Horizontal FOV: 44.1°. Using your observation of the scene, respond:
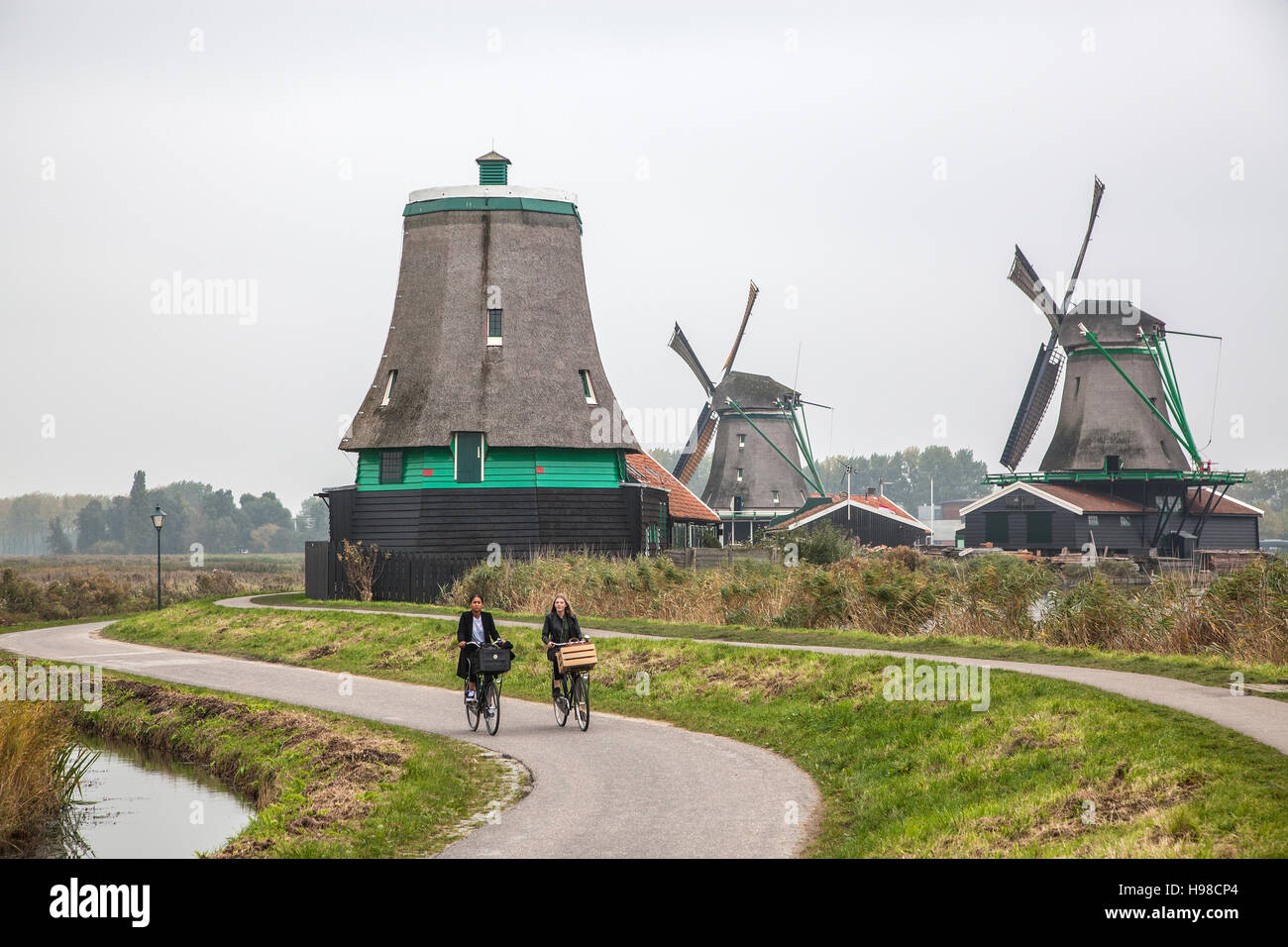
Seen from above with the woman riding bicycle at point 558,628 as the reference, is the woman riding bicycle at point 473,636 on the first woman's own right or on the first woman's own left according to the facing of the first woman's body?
on the first woman's own right

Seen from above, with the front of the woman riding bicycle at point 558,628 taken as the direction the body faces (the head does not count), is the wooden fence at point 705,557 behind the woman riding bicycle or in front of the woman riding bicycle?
behind

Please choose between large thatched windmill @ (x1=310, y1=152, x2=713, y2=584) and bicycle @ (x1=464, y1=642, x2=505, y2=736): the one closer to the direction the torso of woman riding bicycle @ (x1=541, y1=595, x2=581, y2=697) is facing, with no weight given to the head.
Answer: the bicycle

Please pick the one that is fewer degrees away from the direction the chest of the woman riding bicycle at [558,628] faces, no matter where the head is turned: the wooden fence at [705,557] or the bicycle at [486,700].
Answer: the bicycle

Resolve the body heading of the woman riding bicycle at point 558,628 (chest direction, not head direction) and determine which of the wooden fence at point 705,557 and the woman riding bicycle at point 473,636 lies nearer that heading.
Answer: the woman riding bicycle

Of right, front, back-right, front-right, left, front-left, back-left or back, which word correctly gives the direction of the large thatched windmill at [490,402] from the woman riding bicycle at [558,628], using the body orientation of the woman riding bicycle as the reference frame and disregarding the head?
back

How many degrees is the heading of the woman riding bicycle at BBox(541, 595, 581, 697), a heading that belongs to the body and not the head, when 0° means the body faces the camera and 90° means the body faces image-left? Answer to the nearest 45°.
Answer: approximately 0°

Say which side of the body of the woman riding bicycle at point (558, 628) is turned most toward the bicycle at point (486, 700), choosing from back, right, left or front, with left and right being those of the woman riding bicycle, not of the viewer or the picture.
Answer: right
